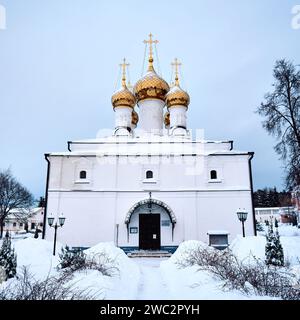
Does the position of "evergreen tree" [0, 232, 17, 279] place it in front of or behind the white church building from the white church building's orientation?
in front

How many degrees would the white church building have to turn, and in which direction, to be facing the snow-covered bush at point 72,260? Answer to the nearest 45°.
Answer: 0° — it already faces it

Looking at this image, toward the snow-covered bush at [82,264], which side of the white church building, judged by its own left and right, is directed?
front

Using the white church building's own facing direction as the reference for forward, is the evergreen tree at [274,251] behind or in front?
in front

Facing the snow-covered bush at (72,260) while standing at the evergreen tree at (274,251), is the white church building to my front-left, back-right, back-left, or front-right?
front-right

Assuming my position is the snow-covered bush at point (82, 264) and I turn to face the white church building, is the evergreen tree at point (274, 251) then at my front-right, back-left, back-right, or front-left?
front-right

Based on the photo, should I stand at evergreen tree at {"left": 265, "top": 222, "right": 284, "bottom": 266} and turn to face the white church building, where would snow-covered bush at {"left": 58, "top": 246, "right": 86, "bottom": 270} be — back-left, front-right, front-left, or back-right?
front-left

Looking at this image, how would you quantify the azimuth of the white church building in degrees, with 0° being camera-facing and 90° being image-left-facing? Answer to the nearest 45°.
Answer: approximately 0°
